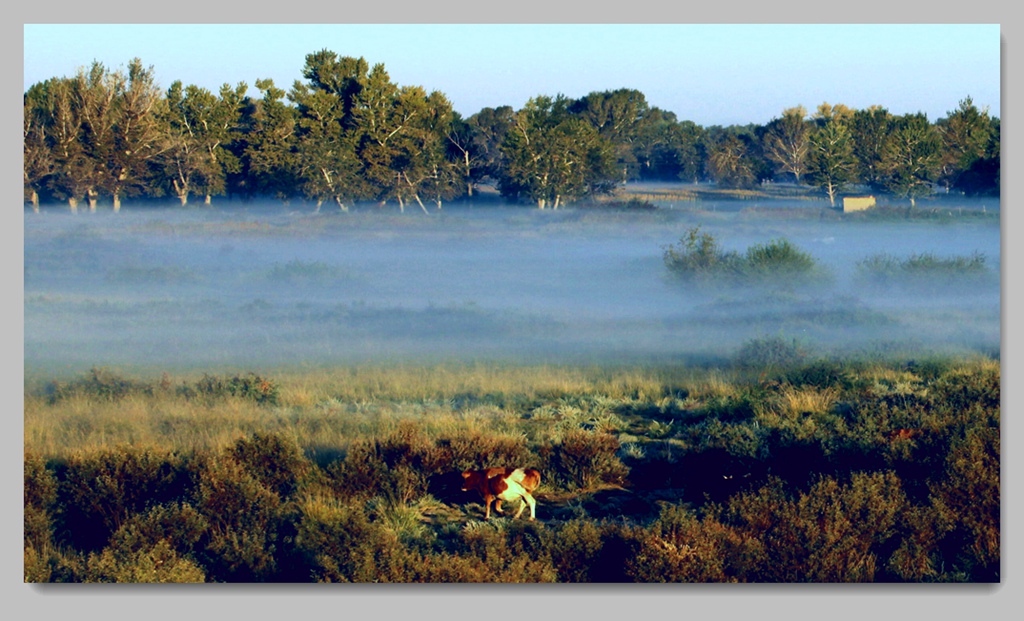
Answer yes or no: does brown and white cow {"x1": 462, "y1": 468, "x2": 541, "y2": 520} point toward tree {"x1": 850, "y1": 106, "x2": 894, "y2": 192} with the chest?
no

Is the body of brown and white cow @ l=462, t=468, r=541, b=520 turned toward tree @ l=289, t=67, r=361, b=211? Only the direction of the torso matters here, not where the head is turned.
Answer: no

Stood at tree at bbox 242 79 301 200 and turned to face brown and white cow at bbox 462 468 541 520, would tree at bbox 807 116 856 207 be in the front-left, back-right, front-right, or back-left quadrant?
front-left
